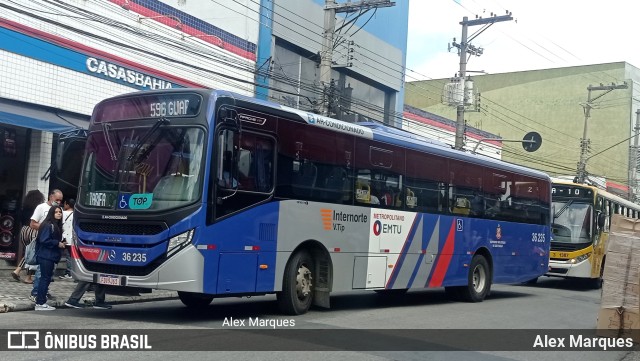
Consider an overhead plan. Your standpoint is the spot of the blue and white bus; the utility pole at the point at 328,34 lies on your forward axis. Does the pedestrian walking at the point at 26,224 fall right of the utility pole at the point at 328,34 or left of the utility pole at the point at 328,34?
left

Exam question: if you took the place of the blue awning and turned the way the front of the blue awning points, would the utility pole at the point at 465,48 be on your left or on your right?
on your left

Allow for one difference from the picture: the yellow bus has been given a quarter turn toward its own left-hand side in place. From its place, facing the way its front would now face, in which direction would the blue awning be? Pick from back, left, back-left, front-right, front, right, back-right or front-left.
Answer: right

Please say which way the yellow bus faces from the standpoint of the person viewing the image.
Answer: facing the viewer and to the left of the viewer

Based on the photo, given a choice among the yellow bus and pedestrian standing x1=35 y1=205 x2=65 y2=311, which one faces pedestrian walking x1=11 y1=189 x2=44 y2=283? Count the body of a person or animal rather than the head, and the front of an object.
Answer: the yellow bus

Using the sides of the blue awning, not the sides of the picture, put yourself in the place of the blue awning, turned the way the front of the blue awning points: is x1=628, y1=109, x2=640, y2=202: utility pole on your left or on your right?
on your left

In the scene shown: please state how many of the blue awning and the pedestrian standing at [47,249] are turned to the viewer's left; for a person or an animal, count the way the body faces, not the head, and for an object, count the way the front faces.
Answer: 0

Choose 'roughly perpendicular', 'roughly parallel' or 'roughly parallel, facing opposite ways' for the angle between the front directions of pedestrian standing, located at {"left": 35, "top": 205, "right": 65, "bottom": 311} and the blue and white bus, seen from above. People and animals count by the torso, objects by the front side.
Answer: roughly perpendicular

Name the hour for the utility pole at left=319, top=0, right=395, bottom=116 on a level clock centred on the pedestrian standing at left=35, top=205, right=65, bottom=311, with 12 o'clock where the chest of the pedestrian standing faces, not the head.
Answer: The utility pole is roughly at 9 o'clock from the pedestrian standing.

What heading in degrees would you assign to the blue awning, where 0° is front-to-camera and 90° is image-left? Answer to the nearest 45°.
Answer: approximately 315°

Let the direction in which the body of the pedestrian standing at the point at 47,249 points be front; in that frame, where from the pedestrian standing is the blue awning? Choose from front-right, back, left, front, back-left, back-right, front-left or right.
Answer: back-left
